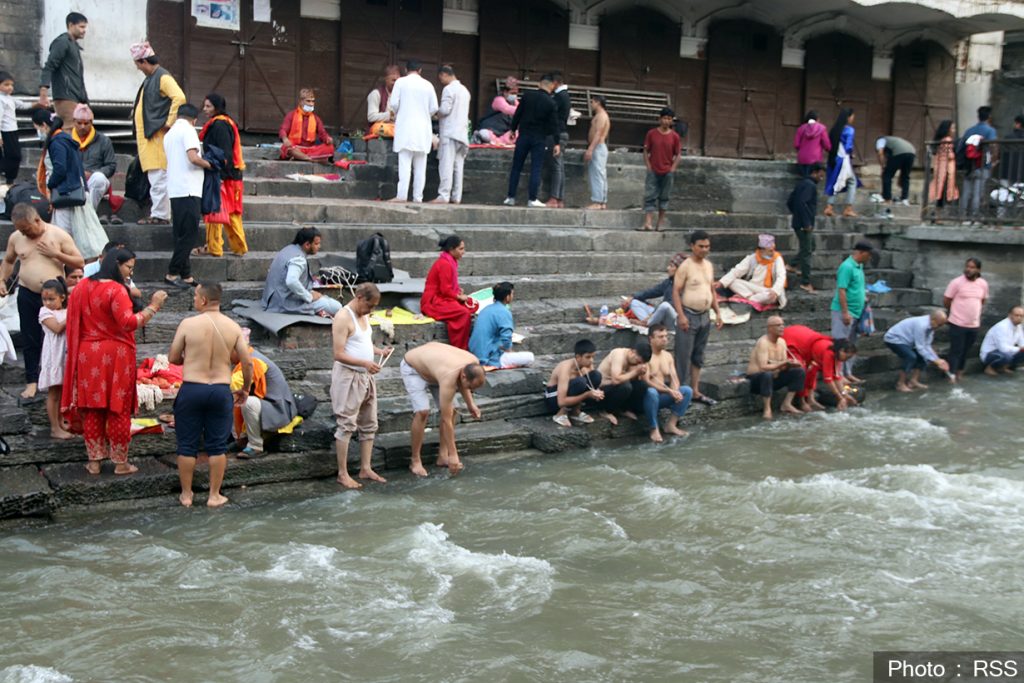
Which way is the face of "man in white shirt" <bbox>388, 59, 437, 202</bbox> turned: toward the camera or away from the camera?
away from the camera

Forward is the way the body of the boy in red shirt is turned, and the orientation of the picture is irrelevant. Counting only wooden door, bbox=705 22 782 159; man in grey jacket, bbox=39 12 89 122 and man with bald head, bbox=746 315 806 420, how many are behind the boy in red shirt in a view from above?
1

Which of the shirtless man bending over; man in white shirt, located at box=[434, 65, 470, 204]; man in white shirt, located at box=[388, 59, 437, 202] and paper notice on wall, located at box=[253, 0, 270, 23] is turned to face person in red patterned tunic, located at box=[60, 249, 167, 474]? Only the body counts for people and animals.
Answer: the paper notice on wall

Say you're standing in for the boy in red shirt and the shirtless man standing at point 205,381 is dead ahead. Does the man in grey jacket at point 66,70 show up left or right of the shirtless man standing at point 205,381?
right

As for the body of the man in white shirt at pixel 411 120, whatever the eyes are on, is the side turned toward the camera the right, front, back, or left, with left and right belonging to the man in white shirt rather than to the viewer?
back

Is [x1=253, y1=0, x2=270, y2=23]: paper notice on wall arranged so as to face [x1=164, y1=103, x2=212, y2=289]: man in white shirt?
yes

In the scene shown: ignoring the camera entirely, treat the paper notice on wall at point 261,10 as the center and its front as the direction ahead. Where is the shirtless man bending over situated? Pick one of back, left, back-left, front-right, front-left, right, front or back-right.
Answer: front

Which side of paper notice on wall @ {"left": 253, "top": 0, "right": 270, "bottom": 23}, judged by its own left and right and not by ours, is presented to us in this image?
front

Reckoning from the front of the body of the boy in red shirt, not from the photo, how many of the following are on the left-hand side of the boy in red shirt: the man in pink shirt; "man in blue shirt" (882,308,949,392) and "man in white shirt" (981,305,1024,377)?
3

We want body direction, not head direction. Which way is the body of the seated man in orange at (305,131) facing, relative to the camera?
toward the camera

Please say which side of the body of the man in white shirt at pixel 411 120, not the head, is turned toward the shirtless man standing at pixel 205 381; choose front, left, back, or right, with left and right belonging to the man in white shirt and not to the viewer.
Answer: back

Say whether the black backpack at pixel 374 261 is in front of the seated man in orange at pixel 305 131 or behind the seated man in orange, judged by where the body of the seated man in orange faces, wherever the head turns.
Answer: in front
